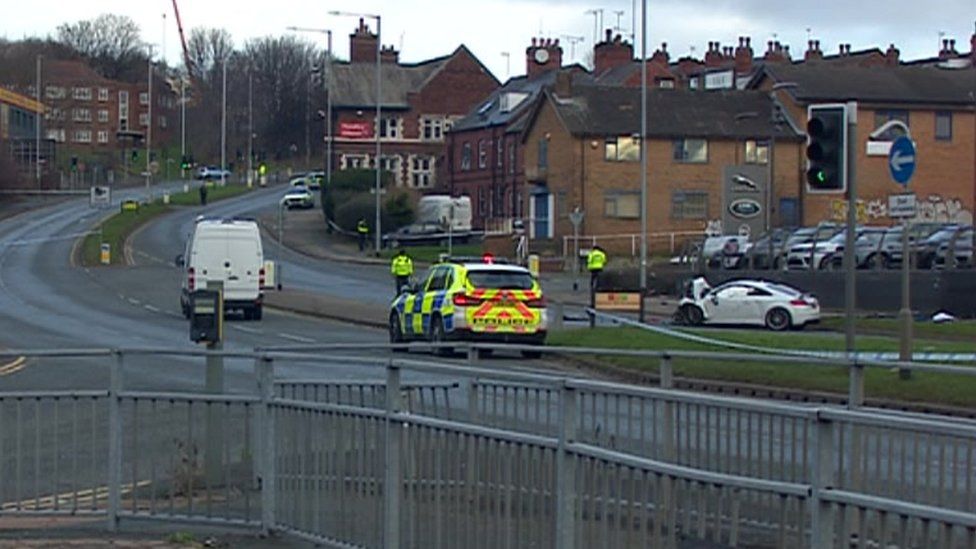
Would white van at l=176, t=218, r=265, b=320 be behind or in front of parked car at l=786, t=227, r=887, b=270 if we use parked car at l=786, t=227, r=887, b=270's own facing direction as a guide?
in front

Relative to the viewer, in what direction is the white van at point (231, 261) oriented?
away from the camera

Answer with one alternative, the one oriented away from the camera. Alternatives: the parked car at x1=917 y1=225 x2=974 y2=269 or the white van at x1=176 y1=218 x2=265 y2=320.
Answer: the white van

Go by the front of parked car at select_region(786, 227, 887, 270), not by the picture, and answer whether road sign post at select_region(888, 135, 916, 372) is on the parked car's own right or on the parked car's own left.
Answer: on the parked car's own left

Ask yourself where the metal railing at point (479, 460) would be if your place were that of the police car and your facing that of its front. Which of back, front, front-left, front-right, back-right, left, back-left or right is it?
back-left

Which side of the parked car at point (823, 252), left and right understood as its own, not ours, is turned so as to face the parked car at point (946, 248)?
left

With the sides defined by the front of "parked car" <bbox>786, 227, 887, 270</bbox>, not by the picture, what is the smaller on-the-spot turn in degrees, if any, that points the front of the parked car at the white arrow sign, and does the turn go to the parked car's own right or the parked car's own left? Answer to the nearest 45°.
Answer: approximately 45° to the parked car's own left

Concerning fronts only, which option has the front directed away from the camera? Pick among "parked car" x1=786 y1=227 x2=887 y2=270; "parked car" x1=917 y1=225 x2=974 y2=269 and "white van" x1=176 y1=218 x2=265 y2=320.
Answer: the white van

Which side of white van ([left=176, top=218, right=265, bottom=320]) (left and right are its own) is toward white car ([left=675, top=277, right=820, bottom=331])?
right

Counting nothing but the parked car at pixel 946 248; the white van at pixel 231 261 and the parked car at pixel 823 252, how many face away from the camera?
1

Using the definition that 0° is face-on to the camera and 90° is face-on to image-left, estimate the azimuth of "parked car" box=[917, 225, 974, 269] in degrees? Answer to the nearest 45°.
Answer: approximately 45°

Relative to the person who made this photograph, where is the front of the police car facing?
facing away from the viewer and to the left of the viewer

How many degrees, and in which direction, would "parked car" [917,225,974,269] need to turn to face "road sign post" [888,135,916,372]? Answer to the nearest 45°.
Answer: approximately 45° to its left

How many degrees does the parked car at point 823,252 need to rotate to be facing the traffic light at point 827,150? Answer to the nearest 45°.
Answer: approximately 45° to its left
